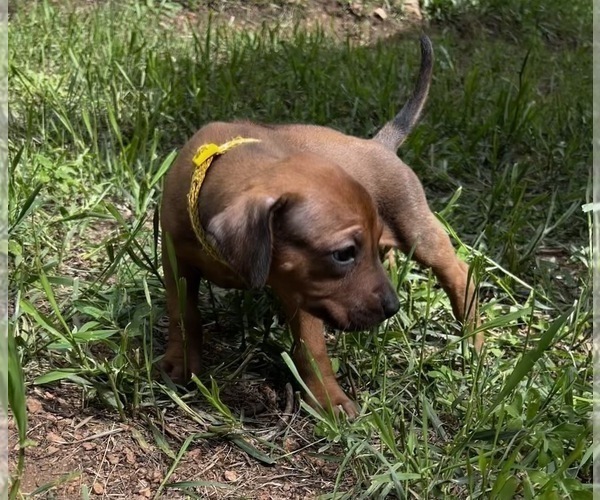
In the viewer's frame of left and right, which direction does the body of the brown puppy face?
facing the viewer and to the left of the viewer
